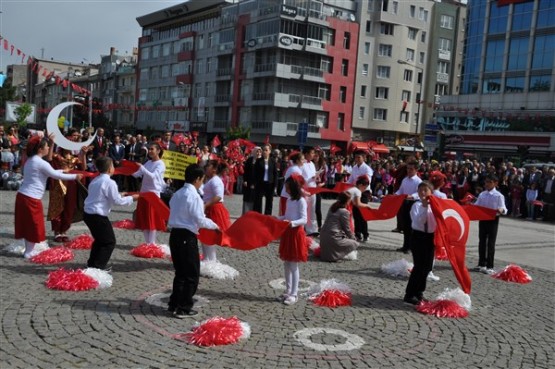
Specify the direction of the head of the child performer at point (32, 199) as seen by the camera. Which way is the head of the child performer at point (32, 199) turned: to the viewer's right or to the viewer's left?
to the viewer's right

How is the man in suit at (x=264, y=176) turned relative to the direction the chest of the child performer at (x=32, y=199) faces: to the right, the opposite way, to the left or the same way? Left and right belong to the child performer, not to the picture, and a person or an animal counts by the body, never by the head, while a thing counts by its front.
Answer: to the right

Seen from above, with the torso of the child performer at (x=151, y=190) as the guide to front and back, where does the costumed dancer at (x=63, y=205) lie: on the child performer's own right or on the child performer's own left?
on the child performer's own right

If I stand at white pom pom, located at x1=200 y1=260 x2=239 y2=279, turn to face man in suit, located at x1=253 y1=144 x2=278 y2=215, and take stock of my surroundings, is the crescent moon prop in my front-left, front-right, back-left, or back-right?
front-left

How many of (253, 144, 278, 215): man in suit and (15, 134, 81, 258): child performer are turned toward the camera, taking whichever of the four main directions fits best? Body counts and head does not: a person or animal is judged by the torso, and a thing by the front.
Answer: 1

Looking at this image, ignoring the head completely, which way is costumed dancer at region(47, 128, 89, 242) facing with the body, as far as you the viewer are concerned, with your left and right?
facing the viewer

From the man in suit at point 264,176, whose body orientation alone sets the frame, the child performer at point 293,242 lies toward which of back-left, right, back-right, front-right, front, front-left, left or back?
front

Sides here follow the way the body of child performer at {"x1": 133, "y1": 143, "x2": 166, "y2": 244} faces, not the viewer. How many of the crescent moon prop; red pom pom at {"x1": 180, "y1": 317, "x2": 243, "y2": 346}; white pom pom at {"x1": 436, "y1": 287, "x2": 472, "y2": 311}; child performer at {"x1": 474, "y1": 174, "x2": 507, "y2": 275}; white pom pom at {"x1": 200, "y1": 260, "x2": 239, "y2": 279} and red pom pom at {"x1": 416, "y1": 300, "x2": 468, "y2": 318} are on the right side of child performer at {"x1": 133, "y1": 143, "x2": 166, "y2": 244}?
1

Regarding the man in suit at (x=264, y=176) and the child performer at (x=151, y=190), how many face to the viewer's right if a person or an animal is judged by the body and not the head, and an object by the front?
0

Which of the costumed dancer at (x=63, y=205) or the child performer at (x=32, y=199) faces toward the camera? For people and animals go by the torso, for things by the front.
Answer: the costumed dancer

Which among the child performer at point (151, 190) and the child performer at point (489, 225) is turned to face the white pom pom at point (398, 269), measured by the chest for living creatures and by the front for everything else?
the child performer at point (489, 225)

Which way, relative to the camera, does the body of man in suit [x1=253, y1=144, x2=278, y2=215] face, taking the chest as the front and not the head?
toward the camera

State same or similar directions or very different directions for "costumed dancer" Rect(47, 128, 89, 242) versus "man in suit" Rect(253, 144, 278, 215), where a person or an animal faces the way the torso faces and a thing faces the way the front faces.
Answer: same or similar directions

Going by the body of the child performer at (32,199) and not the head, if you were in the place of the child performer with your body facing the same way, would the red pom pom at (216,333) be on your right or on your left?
on your right

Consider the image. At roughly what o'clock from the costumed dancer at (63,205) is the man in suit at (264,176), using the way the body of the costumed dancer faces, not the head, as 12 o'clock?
The man in suit is roughly at 8 o'clock from the costumed dancer.

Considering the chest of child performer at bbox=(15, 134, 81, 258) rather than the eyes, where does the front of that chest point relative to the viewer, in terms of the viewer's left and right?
facing to the right of the viewer

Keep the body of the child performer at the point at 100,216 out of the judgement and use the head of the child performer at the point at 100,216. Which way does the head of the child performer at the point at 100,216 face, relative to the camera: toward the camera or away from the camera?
away from the camera
